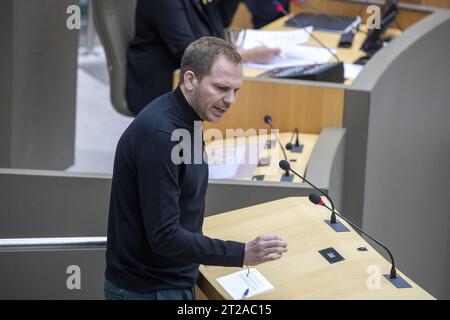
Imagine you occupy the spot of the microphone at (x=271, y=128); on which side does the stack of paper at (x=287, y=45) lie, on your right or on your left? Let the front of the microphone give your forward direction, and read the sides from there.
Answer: on your right

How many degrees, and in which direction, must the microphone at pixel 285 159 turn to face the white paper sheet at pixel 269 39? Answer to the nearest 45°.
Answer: approximately 90° to its right

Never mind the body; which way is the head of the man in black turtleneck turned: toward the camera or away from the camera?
toward the camera

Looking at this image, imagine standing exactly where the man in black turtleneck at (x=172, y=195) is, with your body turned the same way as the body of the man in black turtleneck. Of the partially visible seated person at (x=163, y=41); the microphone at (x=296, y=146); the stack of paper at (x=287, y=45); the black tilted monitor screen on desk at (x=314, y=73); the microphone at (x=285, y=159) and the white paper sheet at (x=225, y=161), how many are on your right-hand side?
0

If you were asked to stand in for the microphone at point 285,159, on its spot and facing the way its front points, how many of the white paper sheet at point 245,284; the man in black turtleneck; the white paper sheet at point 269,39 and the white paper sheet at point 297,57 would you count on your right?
2

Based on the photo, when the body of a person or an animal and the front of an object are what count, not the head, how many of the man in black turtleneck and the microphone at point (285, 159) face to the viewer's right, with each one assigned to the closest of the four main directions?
1

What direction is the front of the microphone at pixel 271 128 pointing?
to the viewer's left

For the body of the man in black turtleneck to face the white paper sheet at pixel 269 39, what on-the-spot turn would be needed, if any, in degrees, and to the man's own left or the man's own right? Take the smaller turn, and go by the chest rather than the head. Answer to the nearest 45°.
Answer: approximately 90° to the man's own left

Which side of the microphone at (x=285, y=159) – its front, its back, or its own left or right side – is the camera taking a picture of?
left

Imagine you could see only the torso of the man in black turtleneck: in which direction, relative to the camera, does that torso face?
to the viewer's right

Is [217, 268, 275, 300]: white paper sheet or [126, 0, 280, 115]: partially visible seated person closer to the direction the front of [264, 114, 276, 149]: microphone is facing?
the partially visible seated person

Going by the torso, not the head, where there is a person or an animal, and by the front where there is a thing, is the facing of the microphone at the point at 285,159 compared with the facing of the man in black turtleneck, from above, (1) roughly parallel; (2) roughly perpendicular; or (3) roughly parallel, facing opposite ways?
roughly parallel, facing opposite ways

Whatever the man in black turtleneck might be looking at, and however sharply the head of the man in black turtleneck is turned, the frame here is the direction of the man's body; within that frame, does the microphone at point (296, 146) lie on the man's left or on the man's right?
on the man's left

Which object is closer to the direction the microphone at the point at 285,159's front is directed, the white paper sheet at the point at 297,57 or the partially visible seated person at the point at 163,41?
the partially visible seated person

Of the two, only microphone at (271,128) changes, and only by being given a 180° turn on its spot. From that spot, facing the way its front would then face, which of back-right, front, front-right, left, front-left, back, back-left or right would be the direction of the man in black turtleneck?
right
